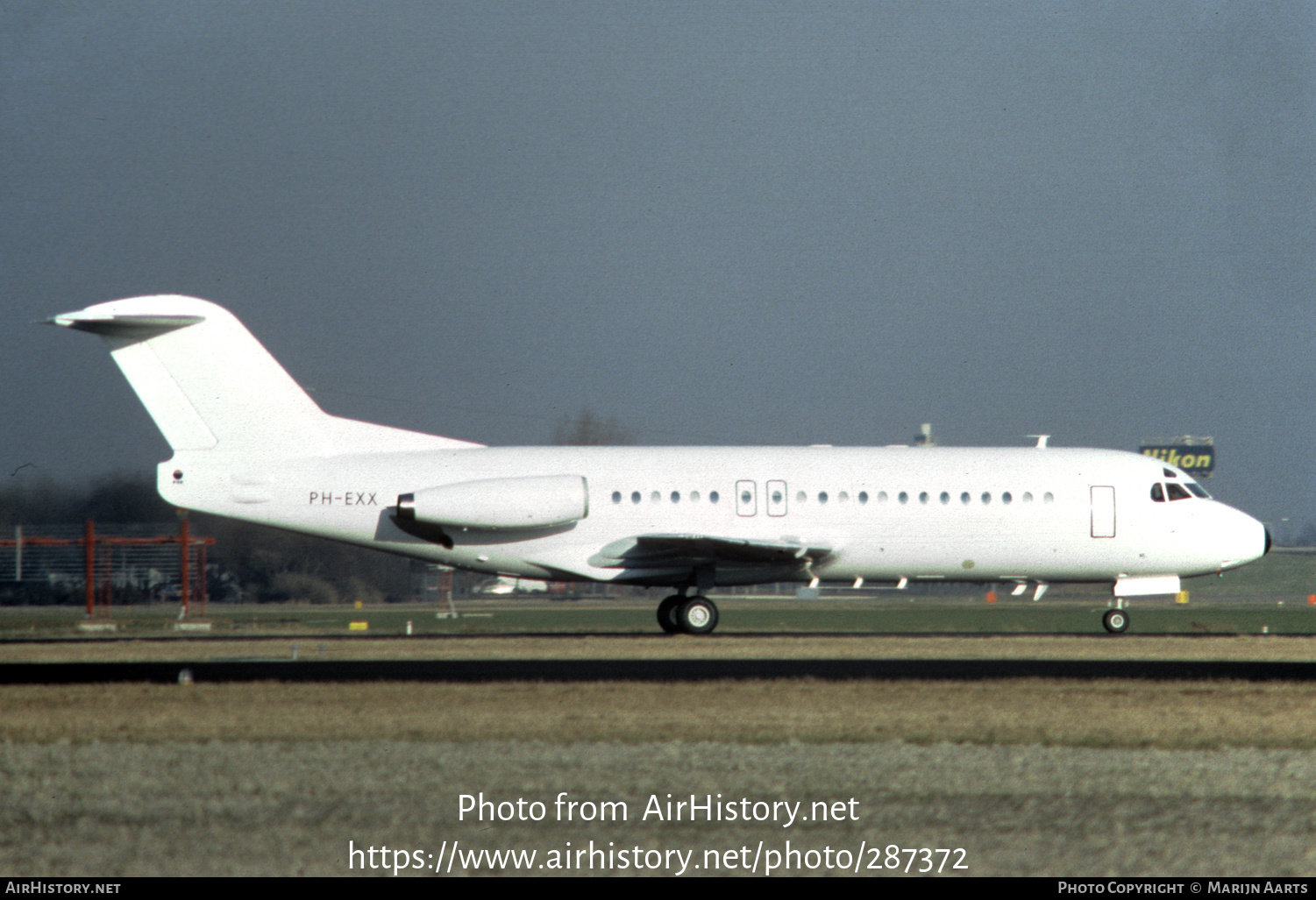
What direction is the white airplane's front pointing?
to the viewer's right
